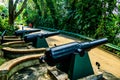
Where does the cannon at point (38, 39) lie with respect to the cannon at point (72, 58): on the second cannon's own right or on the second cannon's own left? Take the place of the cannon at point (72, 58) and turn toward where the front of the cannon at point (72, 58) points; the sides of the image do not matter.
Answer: on the second cannon's own left

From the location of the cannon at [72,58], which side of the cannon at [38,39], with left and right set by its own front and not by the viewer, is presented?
right

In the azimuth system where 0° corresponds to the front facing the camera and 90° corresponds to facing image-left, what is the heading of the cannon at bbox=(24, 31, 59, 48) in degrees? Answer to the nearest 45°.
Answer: approximately 270°

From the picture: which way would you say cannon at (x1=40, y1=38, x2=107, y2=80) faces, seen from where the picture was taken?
facing away from the viewer and to the right of the viewer
